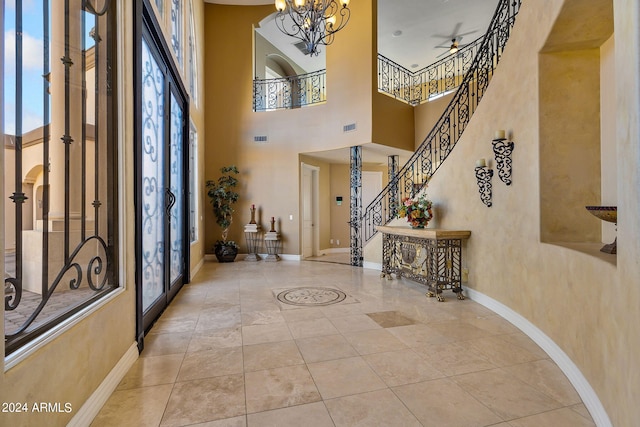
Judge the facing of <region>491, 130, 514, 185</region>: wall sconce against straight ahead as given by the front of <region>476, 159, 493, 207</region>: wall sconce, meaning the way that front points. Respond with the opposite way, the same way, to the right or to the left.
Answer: the same way

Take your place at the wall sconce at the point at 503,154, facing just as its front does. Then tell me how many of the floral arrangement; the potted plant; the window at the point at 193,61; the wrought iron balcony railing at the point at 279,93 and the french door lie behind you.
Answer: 0

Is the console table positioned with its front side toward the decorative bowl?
no

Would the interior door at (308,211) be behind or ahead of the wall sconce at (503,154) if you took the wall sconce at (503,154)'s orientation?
ahead

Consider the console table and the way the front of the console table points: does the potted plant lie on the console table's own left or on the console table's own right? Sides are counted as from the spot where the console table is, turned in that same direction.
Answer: on the console table's own right

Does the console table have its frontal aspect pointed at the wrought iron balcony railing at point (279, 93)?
no

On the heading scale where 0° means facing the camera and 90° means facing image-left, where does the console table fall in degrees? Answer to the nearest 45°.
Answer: approximately 45°

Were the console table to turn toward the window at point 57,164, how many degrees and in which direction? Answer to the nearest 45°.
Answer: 0° — it already faces it

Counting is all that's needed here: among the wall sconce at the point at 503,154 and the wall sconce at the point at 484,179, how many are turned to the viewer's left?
2

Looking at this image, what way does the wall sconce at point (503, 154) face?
to the viewer's left

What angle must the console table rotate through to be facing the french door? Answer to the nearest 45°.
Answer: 0° — it already faces it

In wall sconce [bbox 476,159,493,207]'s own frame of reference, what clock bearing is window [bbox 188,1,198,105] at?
The window is roughly at 12 o'clock from the wall sconce.

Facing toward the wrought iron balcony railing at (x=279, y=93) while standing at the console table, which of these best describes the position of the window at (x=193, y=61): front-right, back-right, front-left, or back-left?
front-left

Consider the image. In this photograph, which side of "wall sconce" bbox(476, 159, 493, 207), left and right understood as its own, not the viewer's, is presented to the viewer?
left

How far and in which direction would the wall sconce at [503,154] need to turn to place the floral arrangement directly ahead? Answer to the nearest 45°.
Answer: approximately 45° to its right
